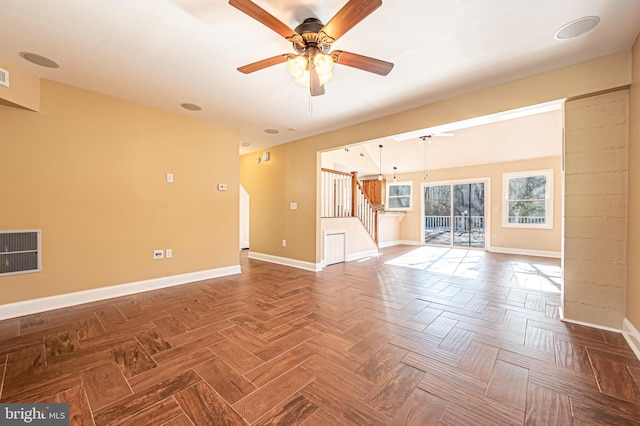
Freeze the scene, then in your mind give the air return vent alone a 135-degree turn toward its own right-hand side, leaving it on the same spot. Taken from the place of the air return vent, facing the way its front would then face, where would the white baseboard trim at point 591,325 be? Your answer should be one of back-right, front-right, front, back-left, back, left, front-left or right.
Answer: back

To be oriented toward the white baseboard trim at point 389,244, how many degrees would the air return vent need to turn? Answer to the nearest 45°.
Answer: approximately 90° to its left

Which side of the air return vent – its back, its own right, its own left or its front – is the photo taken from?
front

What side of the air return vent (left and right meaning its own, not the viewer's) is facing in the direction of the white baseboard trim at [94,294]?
left

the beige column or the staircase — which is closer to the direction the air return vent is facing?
the beige column

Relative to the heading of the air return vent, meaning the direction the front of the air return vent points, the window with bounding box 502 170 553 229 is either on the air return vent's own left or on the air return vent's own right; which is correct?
on the air return vent's own left

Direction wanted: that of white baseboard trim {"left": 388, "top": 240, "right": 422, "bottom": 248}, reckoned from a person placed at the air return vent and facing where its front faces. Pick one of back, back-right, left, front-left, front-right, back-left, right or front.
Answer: left

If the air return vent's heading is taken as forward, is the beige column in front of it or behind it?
in front

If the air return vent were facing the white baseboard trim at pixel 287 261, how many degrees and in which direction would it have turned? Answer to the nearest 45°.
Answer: approximately 90° to its left

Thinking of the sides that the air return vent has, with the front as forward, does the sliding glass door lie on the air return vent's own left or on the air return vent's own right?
on the air return vent's own left

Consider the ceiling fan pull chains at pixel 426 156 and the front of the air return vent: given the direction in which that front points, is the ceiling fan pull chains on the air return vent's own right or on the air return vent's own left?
on the air return vent's own left
